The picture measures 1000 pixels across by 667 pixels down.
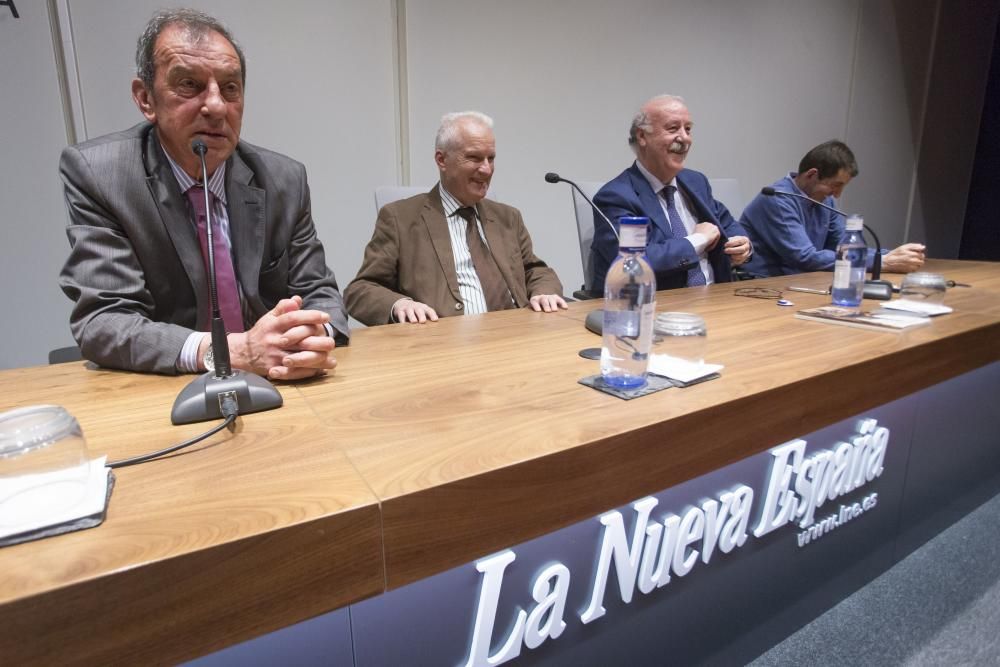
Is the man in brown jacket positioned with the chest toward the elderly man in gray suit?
no

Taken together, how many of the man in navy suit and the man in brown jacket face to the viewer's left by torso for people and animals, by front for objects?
0

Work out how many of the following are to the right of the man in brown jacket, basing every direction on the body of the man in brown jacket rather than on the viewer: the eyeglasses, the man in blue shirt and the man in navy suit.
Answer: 0

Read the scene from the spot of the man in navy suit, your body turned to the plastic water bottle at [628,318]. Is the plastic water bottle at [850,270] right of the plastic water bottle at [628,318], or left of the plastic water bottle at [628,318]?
left

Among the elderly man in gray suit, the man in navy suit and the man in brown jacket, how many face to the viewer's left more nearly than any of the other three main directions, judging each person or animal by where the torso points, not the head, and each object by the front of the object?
0

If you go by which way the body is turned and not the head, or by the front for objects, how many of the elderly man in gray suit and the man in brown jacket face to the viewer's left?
0

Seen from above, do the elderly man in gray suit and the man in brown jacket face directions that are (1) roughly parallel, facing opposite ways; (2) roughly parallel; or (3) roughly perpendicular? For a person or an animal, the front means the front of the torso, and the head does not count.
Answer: roughly parallel

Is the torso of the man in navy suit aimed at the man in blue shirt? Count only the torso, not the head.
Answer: no

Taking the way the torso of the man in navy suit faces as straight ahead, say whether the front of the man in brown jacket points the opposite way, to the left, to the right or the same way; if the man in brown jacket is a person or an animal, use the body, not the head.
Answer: the same way

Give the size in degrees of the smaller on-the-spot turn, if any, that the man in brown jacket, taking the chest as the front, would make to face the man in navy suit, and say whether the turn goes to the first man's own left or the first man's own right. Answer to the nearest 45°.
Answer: approximately 45° to the first man's own left

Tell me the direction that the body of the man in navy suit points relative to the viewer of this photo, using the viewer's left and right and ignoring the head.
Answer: facing the viewer and to the right of the viewer

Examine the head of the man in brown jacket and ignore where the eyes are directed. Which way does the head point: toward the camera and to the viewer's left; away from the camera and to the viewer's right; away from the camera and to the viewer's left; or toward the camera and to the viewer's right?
toward the camera and to the viewer's right

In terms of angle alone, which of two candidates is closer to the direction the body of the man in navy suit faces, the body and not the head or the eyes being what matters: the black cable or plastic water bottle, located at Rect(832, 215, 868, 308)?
the plastic water bottle

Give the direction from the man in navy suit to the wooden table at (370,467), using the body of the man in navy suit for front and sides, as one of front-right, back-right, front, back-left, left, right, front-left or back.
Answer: front-right

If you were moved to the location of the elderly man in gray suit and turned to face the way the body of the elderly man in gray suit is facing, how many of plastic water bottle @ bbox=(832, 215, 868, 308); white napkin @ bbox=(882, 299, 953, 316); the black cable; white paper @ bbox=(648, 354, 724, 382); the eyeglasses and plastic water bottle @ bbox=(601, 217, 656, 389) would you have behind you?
0
